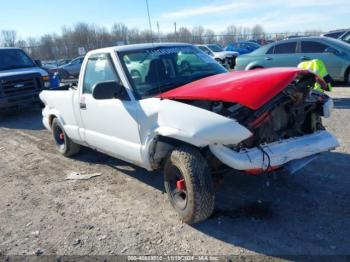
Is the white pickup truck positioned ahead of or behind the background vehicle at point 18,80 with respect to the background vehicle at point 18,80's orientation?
ahead

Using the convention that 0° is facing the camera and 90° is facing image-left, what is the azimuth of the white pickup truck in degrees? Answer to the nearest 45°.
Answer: approximately 315°

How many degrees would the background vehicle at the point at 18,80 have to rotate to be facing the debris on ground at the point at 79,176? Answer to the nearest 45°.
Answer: approximately 45° to its right

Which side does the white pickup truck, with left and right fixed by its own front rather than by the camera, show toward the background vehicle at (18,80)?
back

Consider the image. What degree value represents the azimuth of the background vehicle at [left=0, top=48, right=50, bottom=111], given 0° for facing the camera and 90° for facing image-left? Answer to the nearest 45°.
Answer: approximately 315°
